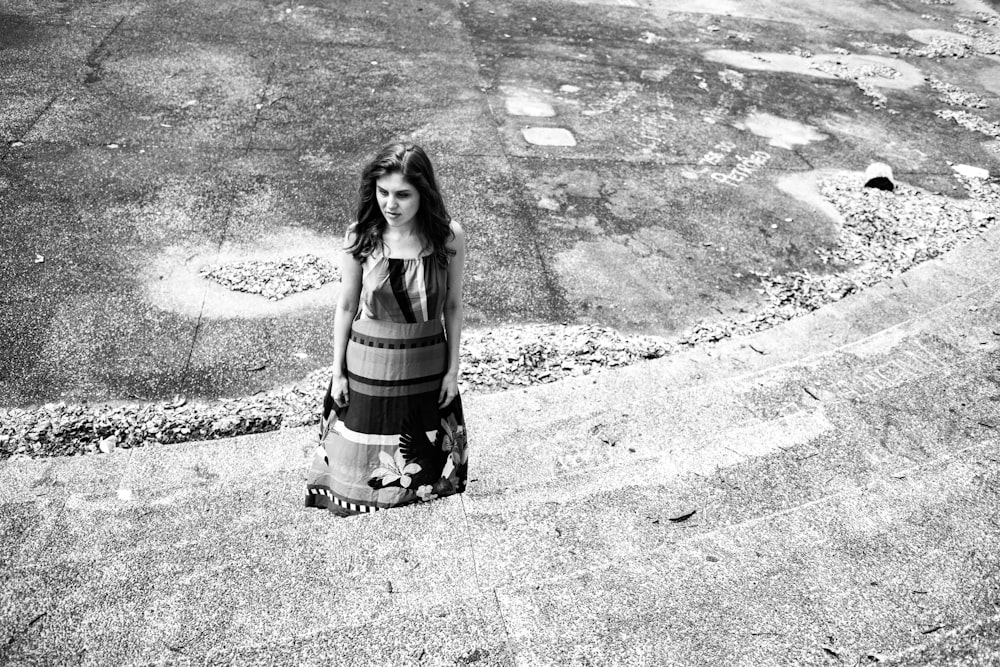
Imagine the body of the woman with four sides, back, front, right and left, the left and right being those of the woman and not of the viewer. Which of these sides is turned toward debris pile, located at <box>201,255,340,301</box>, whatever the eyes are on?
back

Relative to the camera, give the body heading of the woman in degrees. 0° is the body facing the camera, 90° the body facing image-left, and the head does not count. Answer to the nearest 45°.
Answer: approximately 0°
